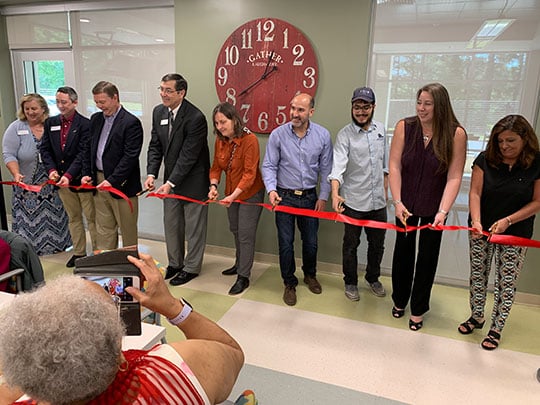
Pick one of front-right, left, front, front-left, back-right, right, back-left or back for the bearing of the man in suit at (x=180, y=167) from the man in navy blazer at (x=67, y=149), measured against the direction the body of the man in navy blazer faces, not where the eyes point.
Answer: left

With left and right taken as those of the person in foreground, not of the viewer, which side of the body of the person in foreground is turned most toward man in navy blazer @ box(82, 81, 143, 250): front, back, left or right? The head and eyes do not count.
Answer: front

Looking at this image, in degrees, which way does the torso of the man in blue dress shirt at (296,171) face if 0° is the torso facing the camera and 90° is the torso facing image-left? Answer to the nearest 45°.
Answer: approximately 0°

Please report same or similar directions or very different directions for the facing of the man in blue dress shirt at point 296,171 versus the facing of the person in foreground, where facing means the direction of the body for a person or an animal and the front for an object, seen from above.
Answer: very different directions

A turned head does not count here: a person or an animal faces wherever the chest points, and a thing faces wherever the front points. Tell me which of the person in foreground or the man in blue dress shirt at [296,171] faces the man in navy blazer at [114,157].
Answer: the person in foreground

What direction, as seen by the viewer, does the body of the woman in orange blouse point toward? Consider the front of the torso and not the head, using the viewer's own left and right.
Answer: facing the viewer and to the left of the viewer

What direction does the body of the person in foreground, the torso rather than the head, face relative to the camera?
away from the camera

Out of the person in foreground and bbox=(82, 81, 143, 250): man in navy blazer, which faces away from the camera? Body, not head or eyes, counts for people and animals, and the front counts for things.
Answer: the person in foreground

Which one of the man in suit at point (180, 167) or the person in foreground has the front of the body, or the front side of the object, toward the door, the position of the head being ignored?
the person in foreground

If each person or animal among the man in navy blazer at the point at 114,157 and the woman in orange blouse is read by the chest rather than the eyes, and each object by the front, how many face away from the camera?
0

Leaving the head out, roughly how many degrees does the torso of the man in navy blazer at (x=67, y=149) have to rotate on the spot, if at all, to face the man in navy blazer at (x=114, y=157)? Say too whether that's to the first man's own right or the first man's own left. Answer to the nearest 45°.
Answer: approximately 90° to the first man's own left

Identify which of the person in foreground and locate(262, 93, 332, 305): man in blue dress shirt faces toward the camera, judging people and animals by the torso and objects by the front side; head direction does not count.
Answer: the man in blue dress shirt

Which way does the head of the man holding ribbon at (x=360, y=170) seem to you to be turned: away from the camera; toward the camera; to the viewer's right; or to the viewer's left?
toward the camera
